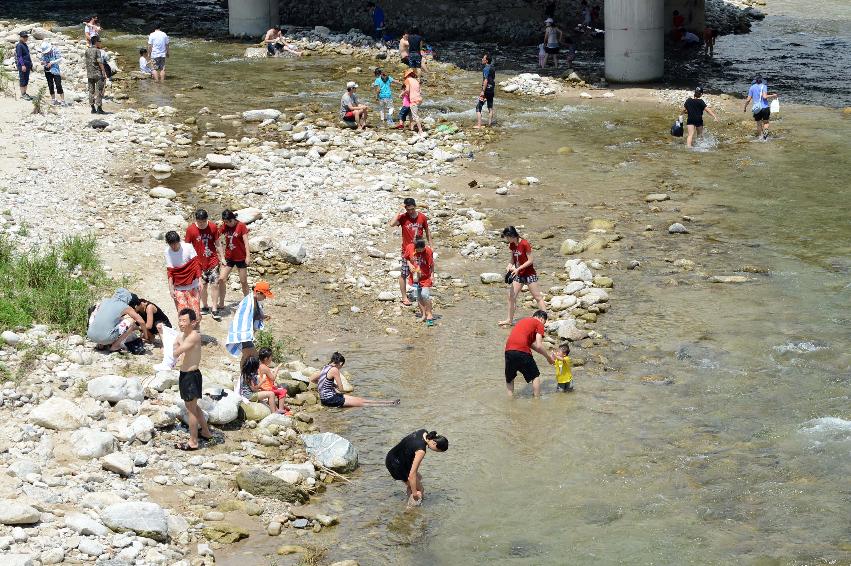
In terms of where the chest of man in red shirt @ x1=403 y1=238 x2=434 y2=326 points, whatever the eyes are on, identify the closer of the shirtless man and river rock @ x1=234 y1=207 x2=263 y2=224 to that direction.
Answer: the shirtless man

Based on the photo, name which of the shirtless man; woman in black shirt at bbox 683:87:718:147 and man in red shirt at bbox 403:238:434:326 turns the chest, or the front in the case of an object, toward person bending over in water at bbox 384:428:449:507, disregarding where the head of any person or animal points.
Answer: the man in red shirt

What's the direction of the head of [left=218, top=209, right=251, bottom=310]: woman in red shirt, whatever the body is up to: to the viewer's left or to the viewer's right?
to the viewer's left

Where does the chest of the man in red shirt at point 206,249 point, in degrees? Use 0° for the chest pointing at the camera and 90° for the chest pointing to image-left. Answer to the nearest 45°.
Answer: approximately 0°
